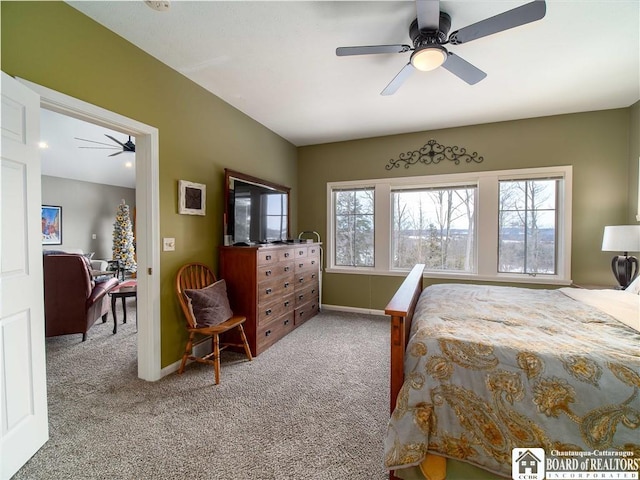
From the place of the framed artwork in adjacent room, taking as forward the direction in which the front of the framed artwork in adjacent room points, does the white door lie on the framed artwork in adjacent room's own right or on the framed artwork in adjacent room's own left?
on the framed artwork in adjacent room's own right

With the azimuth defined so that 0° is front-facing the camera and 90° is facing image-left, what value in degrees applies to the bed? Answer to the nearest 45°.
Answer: approximately 90°

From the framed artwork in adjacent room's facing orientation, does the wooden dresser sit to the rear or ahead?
ahead

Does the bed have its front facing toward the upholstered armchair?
yes

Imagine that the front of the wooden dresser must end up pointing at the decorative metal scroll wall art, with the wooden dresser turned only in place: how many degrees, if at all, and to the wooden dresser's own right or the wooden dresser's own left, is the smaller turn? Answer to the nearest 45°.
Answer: approximately 45° to the wooden dresser's own left

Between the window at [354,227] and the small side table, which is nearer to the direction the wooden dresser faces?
the window

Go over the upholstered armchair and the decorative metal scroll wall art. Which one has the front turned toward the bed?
the decorative metal scroll wall art

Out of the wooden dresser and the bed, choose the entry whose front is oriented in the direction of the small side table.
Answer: the bed

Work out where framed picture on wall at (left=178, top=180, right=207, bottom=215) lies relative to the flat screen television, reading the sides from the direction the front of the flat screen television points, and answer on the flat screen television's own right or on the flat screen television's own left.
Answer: on the flat screen television's own right
